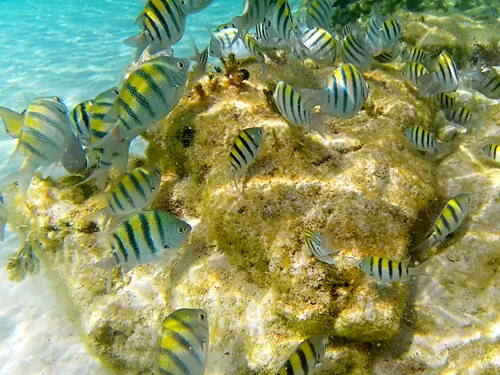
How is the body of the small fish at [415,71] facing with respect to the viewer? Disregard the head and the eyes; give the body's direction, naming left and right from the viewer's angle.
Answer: facing to the left of the viewer

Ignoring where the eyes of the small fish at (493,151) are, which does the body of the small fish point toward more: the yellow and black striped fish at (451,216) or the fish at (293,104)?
the fish

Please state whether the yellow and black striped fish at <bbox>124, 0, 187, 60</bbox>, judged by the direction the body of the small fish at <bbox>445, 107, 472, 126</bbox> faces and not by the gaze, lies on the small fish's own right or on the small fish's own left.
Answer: on the small fish's own left

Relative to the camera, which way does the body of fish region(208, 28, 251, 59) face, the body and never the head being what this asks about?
to the viewer's left

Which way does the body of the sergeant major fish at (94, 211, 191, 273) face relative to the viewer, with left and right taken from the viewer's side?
facing to the right of the viewer

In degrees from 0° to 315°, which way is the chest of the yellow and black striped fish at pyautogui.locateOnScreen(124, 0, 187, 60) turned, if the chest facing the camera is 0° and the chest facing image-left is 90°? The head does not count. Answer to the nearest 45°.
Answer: approximately 270°
